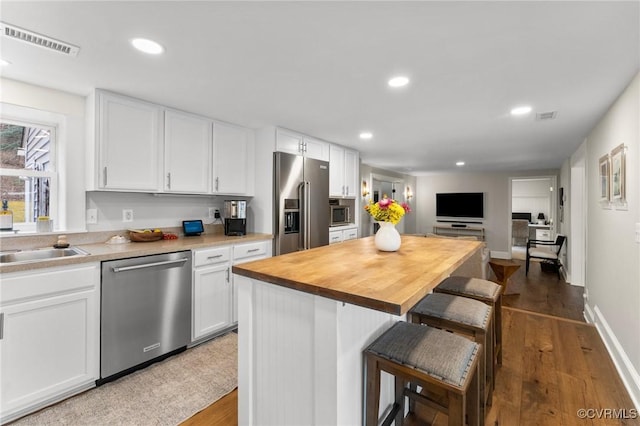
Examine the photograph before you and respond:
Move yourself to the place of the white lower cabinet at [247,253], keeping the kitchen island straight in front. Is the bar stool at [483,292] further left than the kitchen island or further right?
left

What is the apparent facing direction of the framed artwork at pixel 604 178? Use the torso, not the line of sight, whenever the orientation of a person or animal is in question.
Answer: to the viewer's left

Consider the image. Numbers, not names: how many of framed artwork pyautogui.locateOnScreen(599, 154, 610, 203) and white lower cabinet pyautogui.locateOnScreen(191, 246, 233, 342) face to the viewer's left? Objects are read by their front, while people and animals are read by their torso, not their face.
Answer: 1

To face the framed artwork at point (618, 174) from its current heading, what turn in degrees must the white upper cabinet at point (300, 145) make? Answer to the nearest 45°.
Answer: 0° — it already faces it

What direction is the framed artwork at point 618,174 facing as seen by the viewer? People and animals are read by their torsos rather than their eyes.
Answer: to the viewer's left

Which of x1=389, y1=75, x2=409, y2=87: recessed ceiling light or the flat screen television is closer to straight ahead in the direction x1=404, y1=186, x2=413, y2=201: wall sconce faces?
the recessed ceiling light
